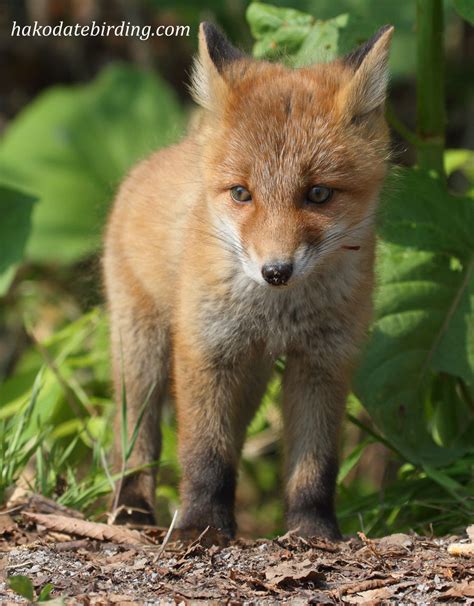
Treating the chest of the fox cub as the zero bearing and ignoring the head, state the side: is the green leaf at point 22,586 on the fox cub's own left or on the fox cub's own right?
on the fox cub's own right

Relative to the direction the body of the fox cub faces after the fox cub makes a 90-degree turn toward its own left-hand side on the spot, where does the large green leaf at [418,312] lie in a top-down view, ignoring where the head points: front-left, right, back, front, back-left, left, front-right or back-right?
front

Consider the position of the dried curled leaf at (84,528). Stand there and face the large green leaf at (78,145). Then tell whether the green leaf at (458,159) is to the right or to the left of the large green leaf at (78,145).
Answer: right

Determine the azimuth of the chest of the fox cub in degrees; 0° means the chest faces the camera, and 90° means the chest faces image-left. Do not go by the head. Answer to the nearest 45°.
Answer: approximately 315°

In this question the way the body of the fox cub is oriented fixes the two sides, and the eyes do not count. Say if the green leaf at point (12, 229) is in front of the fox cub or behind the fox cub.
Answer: behind
